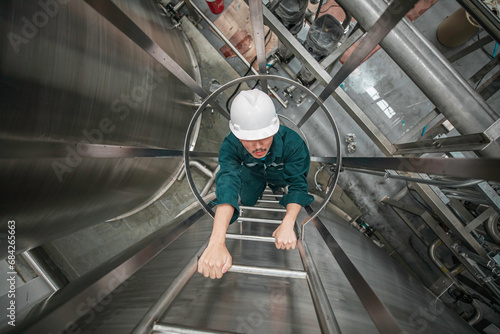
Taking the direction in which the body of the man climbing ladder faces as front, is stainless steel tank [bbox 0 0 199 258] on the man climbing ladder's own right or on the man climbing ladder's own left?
on the man climbing ladder's own right

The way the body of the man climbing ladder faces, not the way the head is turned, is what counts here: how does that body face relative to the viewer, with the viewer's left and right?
facing the viewer

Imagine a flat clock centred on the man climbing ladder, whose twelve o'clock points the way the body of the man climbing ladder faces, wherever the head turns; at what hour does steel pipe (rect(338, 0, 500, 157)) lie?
The steel pipe is roughly at 9 o'clock from the man climbing ladder.

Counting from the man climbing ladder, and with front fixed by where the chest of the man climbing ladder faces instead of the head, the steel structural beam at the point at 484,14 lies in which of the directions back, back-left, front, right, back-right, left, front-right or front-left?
left

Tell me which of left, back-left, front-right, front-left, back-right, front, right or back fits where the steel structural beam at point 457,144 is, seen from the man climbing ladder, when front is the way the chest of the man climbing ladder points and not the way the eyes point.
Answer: left
